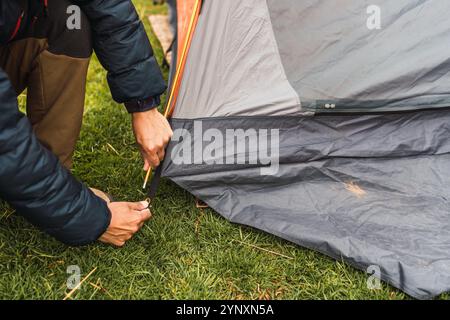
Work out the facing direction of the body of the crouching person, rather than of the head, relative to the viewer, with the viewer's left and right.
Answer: facing the viewer and to the right of the viewer

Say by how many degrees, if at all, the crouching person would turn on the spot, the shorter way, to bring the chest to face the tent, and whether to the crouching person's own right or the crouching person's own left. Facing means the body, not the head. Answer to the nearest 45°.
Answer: approximately 45° to the crouching person's own left
